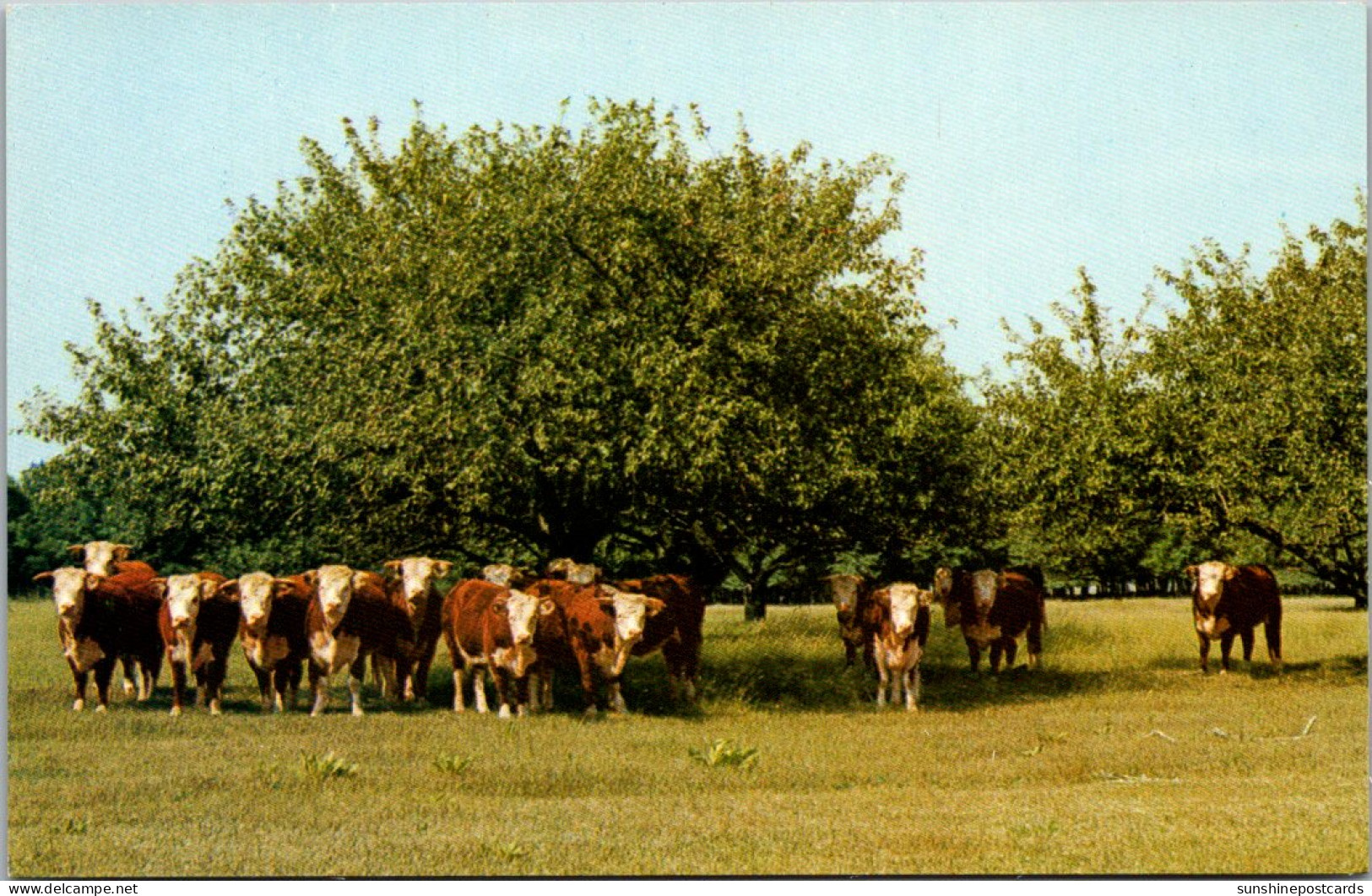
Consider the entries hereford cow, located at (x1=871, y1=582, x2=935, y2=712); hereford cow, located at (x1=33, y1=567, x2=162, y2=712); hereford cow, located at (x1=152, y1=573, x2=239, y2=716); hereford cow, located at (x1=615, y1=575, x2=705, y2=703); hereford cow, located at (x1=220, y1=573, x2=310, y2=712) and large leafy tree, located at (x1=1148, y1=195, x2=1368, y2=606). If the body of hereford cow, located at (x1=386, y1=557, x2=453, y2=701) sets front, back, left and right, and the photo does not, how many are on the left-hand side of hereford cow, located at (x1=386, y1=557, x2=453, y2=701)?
3

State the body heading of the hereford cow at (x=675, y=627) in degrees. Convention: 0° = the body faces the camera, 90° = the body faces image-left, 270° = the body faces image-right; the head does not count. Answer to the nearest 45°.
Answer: approximately 90°

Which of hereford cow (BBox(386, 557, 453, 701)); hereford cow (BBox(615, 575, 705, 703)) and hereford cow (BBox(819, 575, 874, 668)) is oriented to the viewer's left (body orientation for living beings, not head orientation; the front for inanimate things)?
hereford cow (BBox(615, 575, 705, 703))

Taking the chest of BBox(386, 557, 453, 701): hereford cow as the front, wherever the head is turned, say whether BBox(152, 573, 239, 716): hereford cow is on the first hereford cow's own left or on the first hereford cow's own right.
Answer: on the first hereford cow's own right

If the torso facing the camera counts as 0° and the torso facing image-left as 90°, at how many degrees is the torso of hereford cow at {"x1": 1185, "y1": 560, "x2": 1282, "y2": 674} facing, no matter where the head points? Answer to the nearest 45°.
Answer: approximately 45°

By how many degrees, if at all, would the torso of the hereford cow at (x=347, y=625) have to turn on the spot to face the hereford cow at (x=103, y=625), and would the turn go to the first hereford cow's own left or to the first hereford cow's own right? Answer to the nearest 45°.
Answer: approximately 45° to the first hereford cow's own right

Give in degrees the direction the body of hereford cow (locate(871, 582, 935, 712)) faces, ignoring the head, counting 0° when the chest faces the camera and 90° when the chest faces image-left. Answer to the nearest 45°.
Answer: approximately 0°

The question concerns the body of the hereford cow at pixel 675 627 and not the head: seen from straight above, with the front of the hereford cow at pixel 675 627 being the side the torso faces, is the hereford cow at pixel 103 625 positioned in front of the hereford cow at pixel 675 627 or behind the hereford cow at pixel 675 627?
in front

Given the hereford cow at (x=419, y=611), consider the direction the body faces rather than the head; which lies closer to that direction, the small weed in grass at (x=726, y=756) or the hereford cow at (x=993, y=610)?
the small weed in grass

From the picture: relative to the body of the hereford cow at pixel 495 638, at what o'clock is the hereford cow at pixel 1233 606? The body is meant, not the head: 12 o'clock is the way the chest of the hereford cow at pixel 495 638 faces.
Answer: the hereford cow at pixel 1233 606 is roughly at 10 o'clock from the hereford cow at pixel 495 638.

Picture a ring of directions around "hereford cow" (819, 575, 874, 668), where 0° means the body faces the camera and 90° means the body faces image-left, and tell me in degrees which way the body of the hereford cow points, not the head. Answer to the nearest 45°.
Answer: approximately 0°
